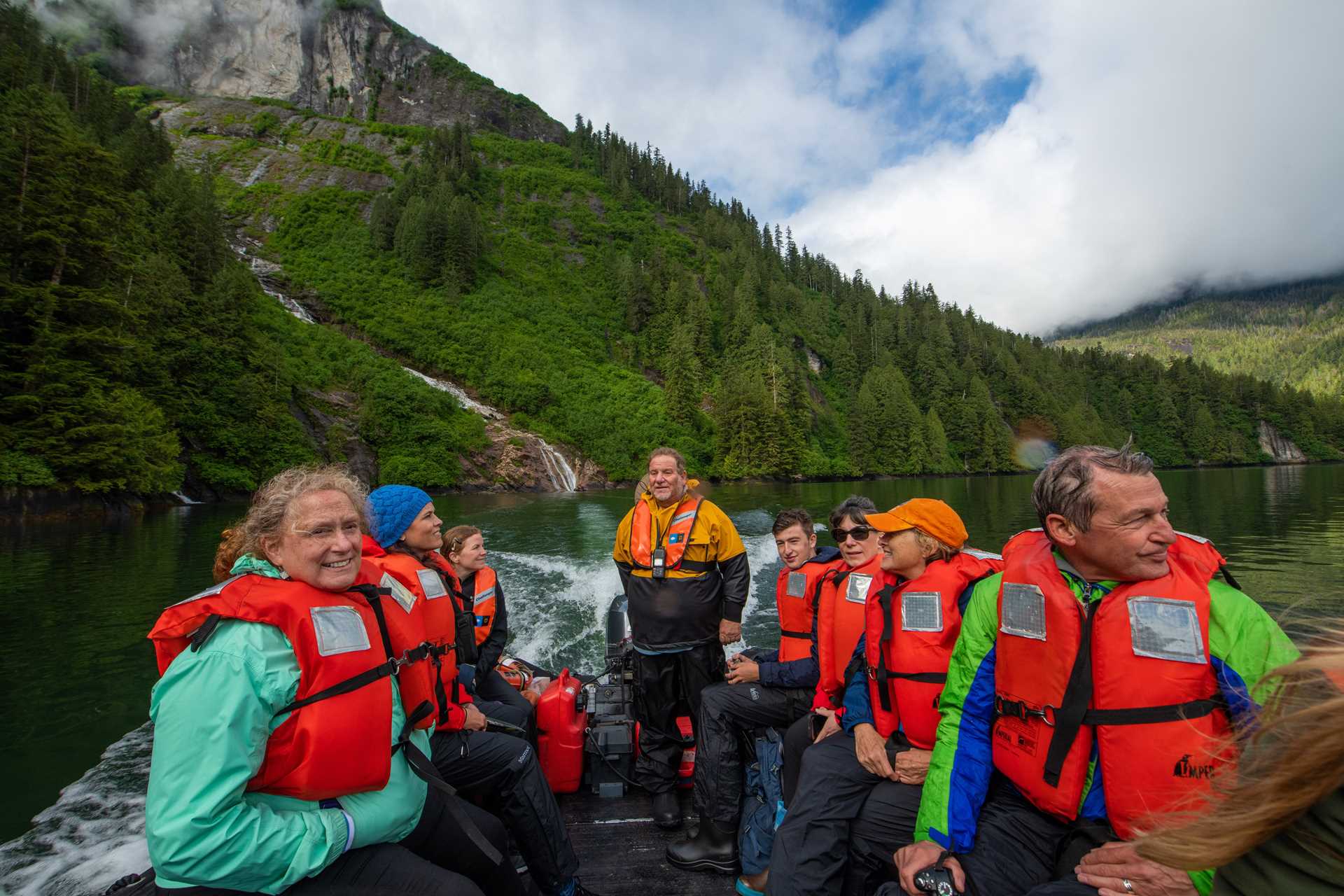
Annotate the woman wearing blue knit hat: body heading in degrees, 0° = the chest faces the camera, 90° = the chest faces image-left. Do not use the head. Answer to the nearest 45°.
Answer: approximately 270°

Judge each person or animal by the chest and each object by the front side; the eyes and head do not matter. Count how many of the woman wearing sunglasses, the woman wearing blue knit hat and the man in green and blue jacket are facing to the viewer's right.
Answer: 1

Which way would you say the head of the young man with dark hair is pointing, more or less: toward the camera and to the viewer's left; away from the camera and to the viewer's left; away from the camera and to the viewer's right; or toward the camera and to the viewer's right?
toward the camera and to the viewer's left

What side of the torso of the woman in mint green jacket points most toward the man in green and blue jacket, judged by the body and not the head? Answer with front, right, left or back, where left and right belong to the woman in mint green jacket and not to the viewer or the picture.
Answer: front

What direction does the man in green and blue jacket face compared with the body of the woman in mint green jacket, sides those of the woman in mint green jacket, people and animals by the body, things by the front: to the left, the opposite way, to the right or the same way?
to the right

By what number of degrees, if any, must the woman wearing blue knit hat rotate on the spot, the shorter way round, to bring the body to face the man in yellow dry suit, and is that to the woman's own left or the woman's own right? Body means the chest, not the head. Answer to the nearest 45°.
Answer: approximately 45° to the woman's own left

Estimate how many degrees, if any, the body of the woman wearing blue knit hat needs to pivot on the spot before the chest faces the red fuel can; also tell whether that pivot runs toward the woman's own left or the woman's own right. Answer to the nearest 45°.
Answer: approximately 90° to the woman's own left

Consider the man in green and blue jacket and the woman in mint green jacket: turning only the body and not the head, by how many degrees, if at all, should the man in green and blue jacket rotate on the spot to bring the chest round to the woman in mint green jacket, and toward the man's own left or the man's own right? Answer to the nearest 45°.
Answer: approximately 45° to the man's own right

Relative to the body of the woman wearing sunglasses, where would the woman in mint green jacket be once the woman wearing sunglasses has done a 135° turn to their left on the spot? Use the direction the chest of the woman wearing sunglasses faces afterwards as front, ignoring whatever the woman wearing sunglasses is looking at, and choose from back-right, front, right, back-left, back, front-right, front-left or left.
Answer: back-right
